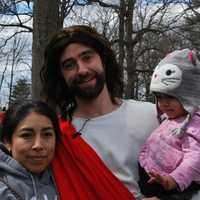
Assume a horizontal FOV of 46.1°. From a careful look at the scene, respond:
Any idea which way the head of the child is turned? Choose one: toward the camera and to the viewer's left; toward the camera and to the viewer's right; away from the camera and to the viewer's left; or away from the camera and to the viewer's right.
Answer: toward the camera and to the viewer's left

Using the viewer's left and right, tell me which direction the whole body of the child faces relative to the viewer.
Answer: facing the viewer and to the left of the viewer

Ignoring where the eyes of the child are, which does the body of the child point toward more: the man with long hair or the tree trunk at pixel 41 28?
the man with long hair

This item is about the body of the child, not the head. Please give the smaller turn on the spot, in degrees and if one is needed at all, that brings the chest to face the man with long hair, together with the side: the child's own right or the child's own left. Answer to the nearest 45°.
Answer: approximately 45° to the child's own right

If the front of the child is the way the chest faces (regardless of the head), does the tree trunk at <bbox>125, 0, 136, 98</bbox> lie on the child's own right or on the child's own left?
on the child's own right

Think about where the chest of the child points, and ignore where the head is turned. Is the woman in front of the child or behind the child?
in front

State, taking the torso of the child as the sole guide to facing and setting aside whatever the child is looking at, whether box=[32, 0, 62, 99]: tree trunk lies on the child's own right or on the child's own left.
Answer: on the child's own right
